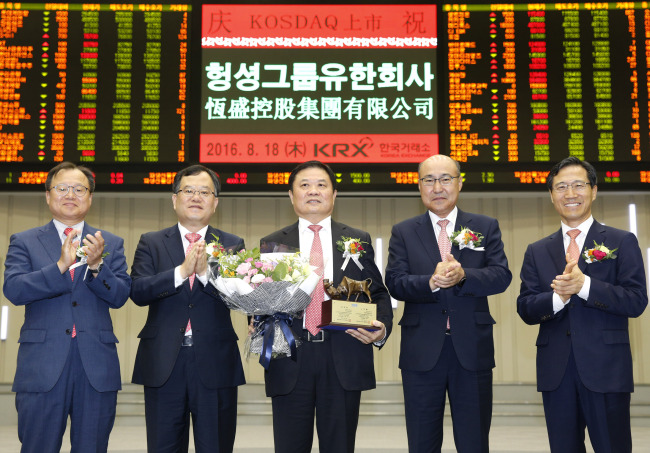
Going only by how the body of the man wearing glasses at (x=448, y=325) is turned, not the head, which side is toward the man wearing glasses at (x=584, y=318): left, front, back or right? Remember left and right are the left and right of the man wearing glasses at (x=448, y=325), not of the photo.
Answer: left

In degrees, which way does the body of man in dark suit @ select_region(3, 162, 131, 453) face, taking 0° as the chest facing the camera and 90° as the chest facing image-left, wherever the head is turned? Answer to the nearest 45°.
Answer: approximately 0°

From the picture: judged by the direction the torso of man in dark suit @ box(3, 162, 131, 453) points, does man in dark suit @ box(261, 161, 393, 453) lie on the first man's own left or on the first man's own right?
on the first man's own left

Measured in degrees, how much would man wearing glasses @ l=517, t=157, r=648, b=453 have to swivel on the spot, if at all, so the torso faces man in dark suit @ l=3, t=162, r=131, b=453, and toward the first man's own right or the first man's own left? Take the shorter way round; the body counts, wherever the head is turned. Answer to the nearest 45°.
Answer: approximately 45° to the first man's own right

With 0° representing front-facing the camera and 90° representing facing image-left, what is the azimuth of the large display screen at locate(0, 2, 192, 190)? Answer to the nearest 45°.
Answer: approximately 0°

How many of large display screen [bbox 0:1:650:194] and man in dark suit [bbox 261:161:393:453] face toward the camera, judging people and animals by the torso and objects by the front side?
2

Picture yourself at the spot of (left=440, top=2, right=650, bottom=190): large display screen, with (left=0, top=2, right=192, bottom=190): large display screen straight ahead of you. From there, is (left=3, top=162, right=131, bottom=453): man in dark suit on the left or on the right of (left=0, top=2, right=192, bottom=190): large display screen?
left
